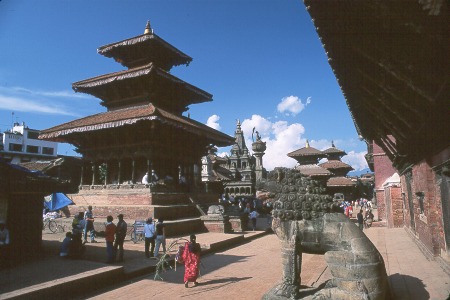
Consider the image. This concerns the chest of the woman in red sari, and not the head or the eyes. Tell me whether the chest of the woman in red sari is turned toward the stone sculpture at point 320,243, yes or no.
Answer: no

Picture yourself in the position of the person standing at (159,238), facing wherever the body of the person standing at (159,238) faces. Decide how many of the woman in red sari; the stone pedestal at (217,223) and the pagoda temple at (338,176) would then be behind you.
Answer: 1

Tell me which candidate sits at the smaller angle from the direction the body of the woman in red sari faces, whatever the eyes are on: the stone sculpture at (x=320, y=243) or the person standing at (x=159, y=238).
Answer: the person standing

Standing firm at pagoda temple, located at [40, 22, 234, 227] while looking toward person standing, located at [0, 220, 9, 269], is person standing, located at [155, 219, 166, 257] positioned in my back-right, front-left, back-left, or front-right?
front-left

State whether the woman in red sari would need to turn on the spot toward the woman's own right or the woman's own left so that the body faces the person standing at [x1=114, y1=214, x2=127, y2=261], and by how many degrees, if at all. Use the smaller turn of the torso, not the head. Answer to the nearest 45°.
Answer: approximately 45° to the woman's own left
